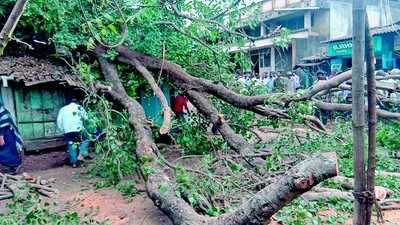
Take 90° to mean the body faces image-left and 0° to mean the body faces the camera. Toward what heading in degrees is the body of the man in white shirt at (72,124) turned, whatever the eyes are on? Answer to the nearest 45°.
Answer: approximately 180°

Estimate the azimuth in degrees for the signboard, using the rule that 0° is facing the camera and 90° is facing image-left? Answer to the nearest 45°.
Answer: approximately 0°

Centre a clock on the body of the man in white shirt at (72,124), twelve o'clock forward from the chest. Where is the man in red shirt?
The man in red shirt is roughly at 2 o'clock from the man in white shirt.
